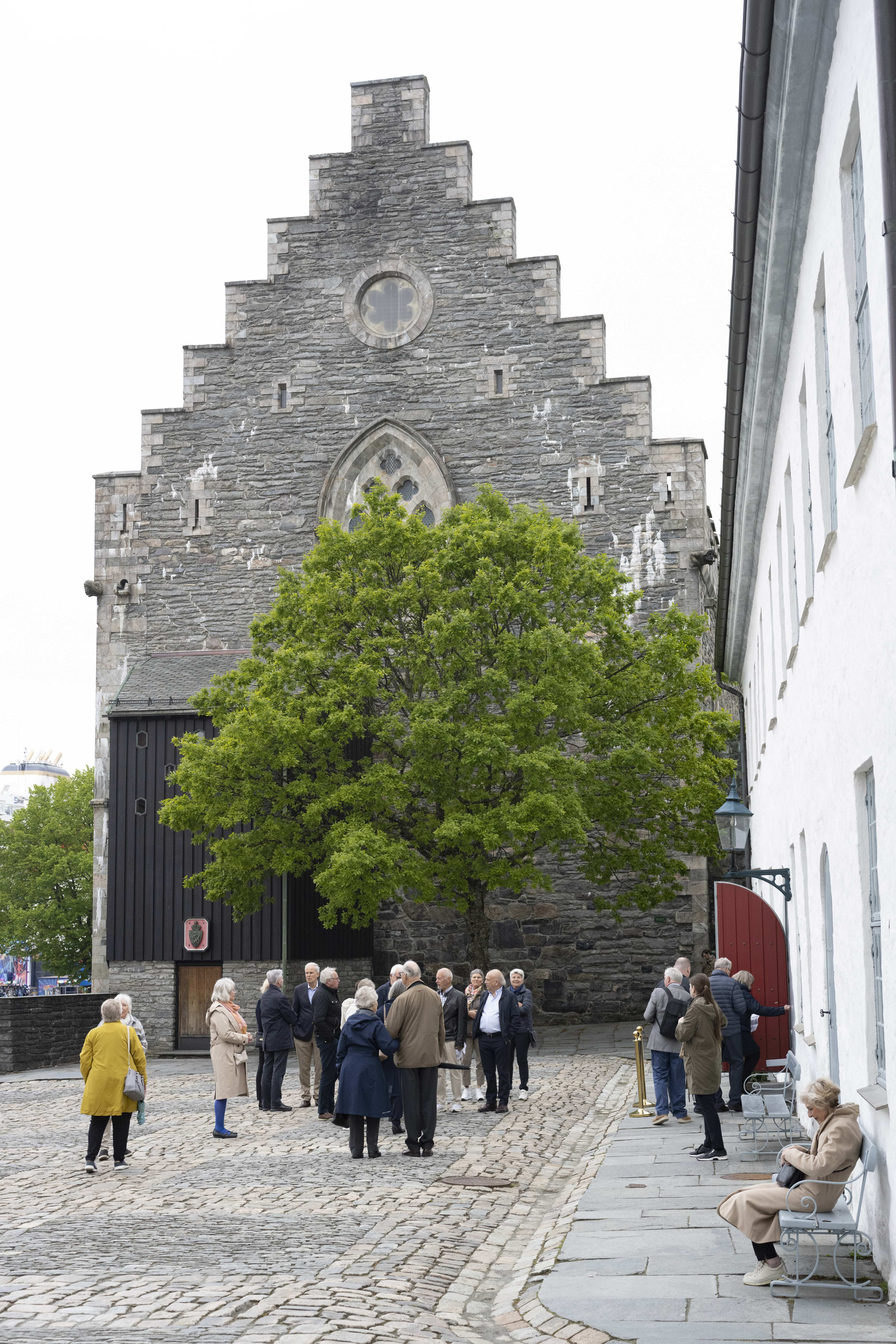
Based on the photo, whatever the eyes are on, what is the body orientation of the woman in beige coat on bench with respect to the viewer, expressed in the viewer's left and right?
facing to the left of the viewer

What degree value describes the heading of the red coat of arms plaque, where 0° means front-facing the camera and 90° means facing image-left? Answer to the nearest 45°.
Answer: approximately 0°

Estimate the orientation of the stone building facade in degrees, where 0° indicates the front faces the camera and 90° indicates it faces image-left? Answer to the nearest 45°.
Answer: approximately 0°

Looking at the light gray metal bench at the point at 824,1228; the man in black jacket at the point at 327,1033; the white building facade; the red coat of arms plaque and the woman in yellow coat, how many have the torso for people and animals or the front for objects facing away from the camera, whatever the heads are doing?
1

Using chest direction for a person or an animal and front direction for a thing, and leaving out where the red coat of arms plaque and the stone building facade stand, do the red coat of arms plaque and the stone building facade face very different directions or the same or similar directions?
same or similar directions

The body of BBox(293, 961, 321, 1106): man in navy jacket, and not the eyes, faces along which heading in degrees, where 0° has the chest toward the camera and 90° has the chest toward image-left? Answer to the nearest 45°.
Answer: approximately 315°

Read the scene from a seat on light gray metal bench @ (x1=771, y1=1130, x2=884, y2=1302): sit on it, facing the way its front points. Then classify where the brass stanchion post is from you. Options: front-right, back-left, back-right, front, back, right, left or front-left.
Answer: right

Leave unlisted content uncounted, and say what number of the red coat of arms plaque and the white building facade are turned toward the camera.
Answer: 1

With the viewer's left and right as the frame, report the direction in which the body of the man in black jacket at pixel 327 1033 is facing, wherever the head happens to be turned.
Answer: facing to the right of the viewer

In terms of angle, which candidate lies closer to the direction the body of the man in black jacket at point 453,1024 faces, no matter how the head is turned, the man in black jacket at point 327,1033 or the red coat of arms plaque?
the man in black jacket

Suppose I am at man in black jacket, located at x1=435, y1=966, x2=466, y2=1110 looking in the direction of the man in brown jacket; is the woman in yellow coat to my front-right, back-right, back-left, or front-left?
front-right

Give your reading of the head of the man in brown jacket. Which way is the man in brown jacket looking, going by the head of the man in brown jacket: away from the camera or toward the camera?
away from the camera

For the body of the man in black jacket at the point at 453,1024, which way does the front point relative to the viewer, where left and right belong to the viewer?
facing the viewer and to the left of the viewer

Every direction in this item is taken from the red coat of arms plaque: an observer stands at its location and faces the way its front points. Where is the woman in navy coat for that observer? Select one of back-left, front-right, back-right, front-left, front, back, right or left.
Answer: front

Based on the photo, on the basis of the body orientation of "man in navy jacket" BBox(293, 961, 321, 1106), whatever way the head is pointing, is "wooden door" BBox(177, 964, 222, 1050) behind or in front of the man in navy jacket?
behind

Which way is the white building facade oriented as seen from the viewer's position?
to the viewer's left

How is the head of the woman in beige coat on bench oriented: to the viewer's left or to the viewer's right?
to the viewer's left

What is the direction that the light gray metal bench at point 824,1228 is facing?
to the viewer's left

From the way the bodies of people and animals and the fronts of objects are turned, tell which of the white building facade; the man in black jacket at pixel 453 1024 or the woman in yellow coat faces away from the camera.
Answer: the woman in yellow coat
